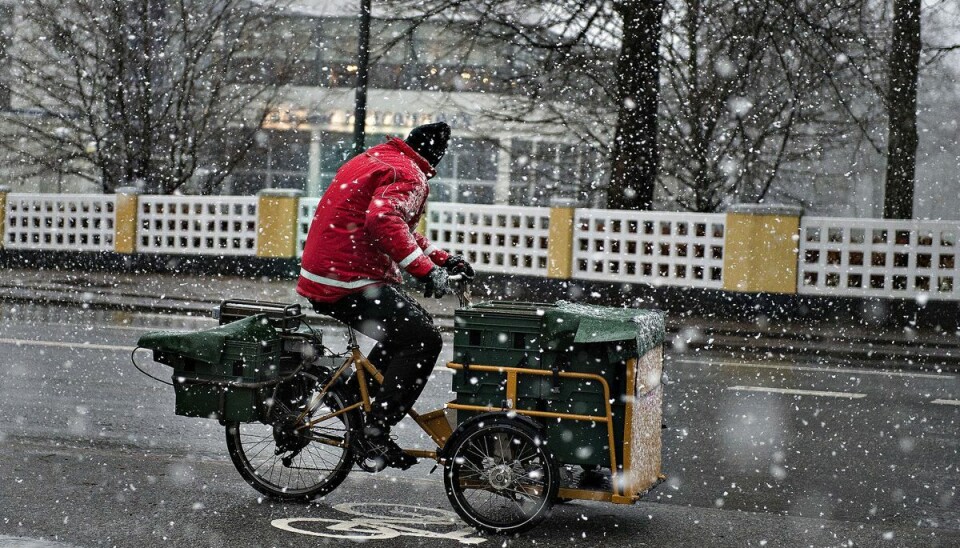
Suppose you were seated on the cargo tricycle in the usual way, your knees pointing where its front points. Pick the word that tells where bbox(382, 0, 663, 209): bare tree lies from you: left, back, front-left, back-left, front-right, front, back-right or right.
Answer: left

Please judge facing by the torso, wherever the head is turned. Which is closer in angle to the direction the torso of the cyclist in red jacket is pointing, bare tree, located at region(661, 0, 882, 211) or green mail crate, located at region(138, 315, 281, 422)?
the bare tree

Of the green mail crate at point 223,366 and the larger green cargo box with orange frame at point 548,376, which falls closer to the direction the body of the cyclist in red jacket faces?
the larger green cargo box with orange frame

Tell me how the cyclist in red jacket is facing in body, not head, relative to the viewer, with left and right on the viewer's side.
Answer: facing to the right of the viewer

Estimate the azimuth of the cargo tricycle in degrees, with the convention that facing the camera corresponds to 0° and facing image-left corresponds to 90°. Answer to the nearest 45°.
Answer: approximately 270°

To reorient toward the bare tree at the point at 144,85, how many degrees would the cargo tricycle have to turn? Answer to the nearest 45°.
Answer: approximately 90° to its left

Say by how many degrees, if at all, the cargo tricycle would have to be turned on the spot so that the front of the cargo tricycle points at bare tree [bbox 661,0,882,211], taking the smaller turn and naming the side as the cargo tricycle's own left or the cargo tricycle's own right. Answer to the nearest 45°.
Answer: approximately 90° to the cargo tricycle's own left

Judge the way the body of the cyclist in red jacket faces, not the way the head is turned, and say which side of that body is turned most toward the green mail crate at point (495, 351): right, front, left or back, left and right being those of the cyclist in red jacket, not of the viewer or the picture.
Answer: front

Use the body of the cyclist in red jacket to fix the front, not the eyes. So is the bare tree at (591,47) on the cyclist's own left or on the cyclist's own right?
on the cyclist's own left
